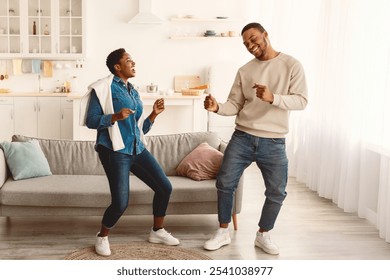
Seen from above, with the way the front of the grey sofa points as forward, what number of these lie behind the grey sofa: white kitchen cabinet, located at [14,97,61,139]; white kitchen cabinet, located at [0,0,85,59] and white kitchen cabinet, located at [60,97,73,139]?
3

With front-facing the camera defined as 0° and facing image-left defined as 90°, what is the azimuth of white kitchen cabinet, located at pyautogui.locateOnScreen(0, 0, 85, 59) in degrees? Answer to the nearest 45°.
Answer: approximately 0°

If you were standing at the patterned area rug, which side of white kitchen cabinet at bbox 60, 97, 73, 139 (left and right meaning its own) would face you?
front

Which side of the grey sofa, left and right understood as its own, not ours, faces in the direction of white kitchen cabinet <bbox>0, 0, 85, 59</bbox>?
back

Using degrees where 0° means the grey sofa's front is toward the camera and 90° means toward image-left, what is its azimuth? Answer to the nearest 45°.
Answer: approximately 0°

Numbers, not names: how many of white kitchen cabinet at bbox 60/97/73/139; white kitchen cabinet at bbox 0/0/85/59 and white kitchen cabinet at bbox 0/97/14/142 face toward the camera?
3

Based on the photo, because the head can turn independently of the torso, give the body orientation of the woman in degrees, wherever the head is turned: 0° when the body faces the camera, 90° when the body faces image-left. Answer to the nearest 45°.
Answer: approximately 315°

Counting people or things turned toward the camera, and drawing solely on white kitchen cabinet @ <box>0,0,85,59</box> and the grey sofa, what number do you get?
2

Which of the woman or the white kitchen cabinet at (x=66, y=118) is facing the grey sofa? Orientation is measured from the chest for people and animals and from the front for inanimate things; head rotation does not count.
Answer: the white kitchen cabinet

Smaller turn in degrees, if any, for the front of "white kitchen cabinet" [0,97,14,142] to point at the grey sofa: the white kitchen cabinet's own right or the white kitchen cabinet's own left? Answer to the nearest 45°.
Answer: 0° — it already faces it

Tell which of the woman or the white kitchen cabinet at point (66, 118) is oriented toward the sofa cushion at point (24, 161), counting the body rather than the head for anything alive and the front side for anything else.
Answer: the white kitchen cabinet

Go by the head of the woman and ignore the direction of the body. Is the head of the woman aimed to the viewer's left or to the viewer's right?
to the viewer's right

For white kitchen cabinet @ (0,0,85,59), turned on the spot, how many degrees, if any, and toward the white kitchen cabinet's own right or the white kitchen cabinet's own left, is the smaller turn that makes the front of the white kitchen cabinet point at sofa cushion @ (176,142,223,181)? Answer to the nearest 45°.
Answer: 0° — it already faces it
